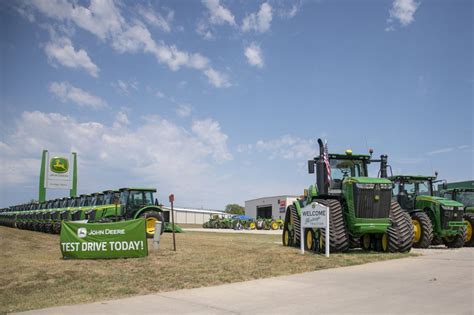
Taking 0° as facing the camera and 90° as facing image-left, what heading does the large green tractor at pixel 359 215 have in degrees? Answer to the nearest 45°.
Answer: approximately 315°

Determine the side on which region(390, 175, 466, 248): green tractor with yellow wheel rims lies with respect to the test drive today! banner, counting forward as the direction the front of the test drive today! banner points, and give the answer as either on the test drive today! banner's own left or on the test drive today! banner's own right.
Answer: on the test drive today! banner's own left

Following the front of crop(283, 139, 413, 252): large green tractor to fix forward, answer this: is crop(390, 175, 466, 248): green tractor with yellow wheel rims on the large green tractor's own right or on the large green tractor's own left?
on the large green tractor's own left

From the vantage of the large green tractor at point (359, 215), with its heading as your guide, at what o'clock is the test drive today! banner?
The test drive today! banner is roughly at 4 o'clock from the large green tractor.

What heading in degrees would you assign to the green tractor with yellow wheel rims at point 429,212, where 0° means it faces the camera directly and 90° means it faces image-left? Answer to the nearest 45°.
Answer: approximately 315°

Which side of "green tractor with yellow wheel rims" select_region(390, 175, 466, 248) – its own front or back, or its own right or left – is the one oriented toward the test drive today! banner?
right

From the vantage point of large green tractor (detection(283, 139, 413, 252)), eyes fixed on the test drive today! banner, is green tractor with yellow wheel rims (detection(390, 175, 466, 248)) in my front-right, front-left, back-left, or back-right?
back-right

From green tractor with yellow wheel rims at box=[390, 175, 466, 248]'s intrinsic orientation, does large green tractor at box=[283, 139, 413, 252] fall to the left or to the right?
on its right
